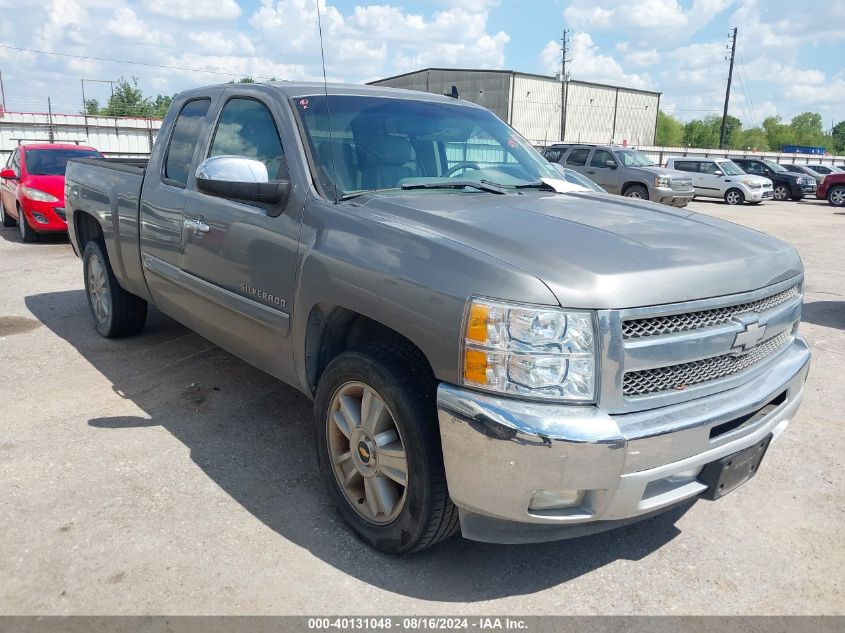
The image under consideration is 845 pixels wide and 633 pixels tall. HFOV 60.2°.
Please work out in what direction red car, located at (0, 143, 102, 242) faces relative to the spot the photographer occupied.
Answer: facing the viewer and to the right of the viewer

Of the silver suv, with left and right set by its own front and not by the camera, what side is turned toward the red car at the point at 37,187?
right

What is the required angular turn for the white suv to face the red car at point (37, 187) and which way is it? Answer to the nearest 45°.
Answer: approximately 90° to its right

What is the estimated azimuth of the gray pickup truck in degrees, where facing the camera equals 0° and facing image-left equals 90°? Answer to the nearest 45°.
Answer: approximately 315°

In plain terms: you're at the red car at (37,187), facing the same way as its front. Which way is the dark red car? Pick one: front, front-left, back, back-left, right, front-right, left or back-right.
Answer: front-left

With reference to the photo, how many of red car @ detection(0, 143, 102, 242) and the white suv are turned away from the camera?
0

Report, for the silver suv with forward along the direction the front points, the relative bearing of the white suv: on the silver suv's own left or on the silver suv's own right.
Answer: on the silver suv's own left

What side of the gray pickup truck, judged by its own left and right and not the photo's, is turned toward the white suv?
left

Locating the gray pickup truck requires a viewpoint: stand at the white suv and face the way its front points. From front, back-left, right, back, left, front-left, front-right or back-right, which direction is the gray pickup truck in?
front-right

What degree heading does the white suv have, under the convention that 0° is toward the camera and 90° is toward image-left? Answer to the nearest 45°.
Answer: approximately 315°

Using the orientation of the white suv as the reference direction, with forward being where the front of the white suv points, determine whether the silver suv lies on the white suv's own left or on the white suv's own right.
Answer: on the white suv's own right

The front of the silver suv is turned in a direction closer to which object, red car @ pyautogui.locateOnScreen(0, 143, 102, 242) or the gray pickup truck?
the gray pickup truck
